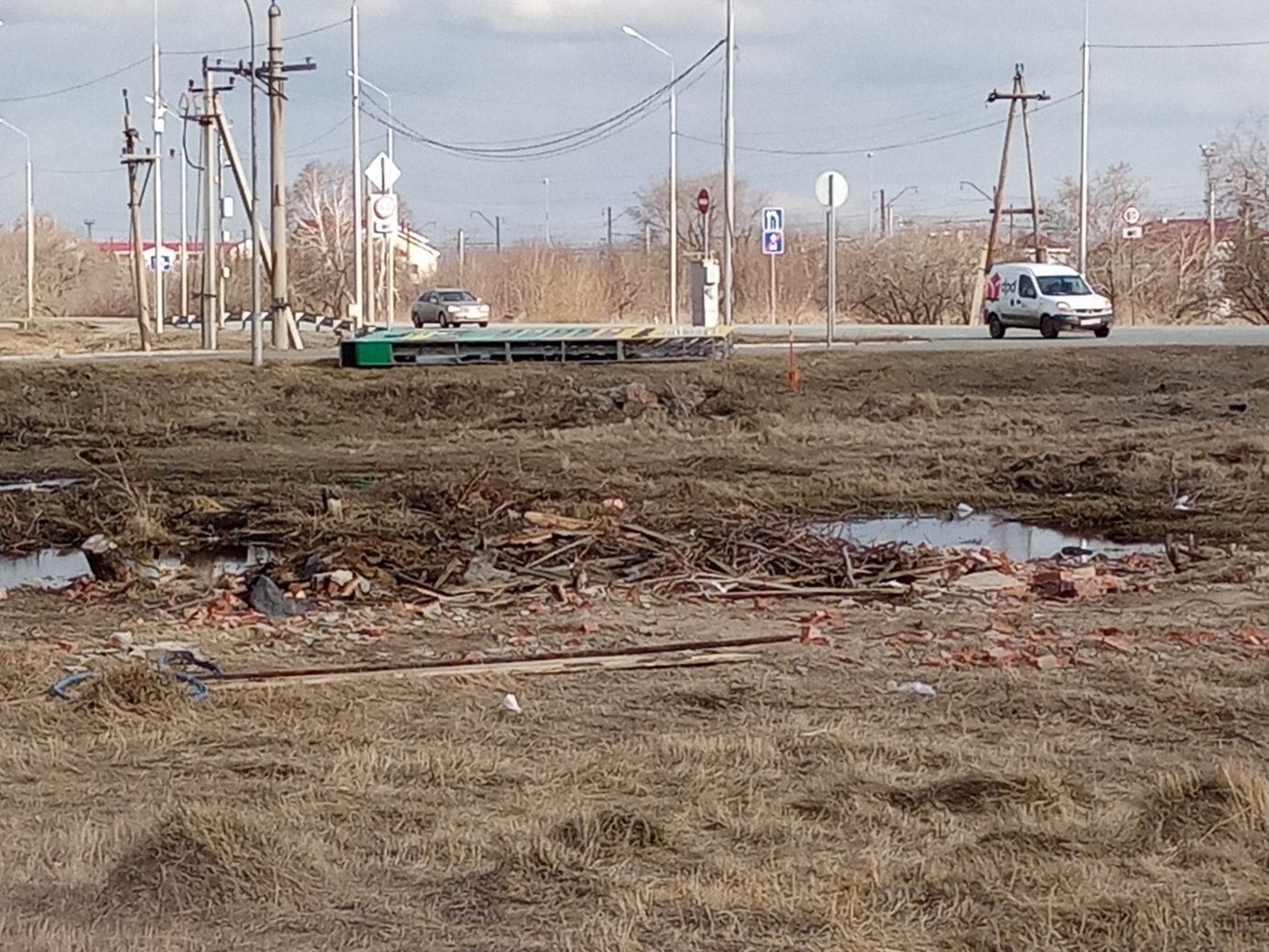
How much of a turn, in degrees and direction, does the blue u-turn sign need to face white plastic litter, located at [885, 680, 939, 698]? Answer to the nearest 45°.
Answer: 0° — it already faces it

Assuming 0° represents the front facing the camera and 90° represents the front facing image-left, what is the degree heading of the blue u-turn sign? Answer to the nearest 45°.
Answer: approximately 0°

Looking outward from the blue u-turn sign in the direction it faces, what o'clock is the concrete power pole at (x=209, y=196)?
The concrete power pole is roughly at 3 o'clock from the blue u-turn sign.

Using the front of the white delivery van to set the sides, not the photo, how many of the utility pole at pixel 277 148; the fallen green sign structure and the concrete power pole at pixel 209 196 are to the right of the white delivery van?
3

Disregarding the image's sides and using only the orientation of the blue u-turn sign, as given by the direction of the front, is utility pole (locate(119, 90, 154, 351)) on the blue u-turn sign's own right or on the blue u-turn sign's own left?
on the blue u-turn sign's own right

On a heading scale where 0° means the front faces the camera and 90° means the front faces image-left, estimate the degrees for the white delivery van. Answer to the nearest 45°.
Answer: approximately 315°

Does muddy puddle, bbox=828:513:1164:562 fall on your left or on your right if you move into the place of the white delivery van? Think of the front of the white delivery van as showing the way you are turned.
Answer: on your right

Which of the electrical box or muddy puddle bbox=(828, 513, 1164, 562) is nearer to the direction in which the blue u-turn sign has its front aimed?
the muddy puddle

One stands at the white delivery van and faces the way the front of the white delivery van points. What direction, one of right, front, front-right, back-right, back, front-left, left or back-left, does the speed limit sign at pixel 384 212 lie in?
back-right
